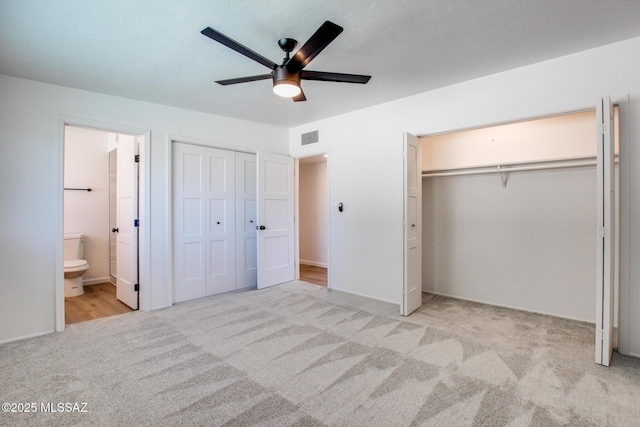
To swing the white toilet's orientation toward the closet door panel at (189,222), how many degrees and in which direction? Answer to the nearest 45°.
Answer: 0° — it already faces it

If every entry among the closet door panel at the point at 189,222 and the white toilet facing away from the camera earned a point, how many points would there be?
0

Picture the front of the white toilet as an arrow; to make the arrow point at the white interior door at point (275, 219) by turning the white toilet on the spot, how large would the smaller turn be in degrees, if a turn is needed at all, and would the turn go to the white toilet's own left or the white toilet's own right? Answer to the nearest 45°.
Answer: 0° — it already faces it

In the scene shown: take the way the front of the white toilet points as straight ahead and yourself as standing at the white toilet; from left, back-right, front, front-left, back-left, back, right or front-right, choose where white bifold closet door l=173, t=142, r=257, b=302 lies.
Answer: front

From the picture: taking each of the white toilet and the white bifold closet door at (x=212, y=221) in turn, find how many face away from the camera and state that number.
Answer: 0

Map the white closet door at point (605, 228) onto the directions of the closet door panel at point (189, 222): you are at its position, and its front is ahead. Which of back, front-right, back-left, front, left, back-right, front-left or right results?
front

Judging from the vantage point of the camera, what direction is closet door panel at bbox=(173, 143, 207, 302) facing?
facing the viewer and to the right of the viewer

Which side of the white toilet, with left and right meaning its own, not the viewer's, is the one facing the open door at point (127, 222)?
front

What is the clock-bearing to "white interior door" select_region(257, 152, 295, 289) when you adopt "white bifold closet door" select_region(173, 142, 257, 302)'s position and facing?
The white interior door is roughly at 10 o'clock from the white bifold closet door.

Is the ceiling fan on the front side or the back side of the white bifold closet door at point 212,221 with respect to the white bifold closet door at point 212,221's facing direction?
on the front side

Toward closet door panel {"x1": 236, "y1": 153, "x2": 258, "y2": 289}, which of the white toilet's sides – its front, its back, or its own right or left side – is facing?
front
